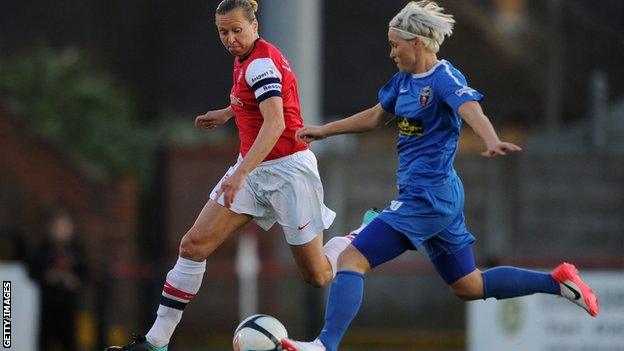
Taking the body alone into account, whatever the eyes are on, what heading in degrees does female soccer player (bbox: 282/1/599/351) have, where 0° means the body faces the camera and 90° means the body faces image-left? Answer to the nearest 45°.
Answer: approximately 45°

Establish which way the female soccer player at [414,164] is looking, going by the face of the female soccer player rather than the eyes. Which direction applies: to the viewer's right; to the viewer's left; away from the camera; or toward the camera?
to the viewer's left
